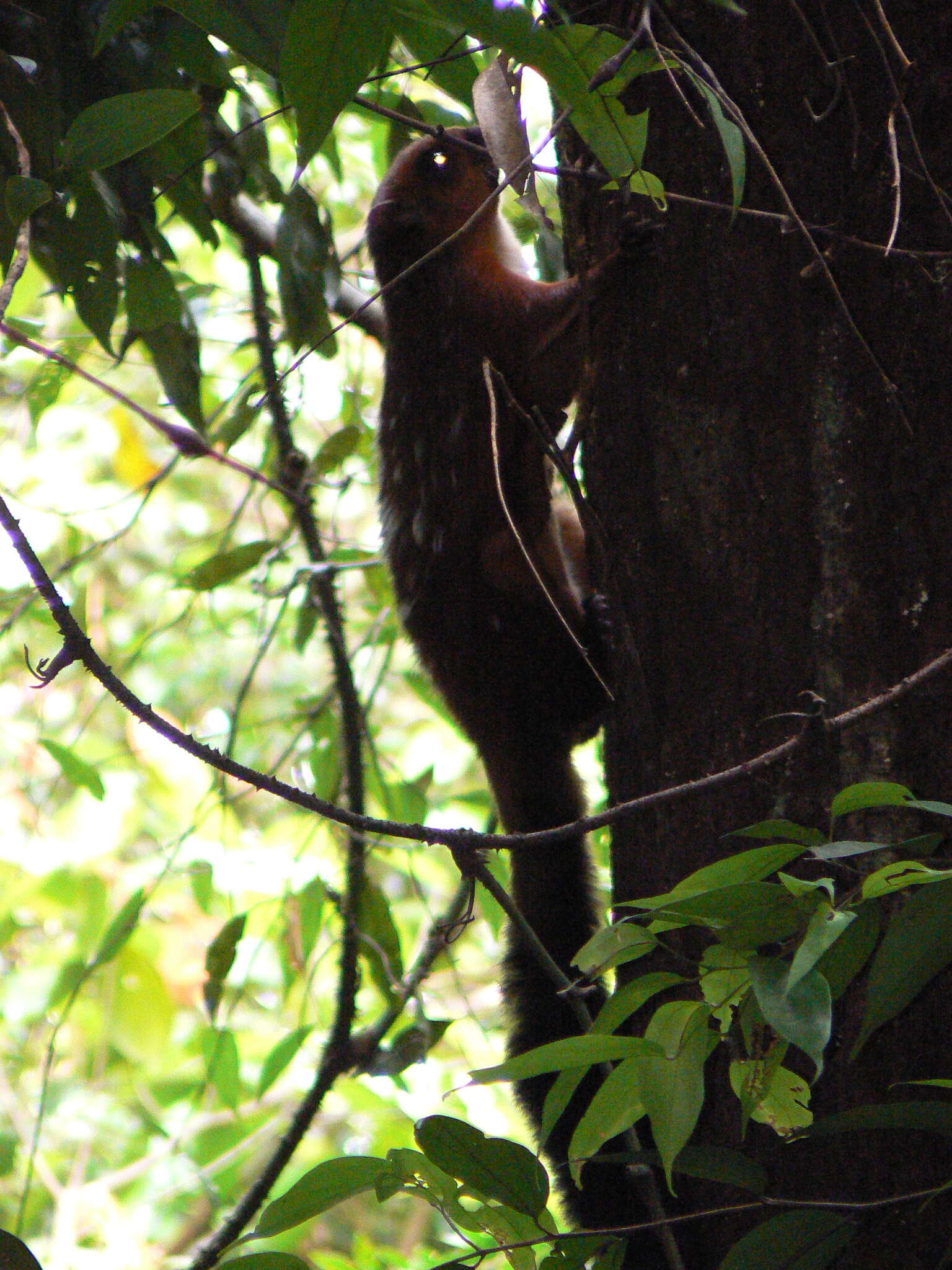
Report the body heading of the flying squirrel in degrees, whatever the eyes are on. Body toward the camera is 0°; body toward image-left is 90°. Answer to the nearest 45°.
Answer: approximately 270°
